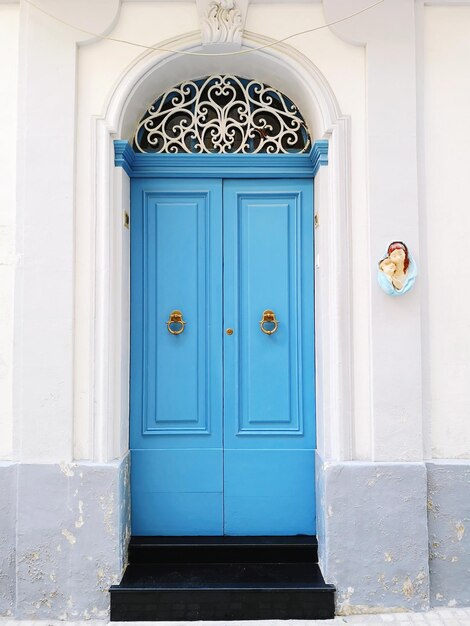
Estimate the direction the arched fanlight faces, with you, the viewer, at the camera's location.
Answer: facing the viewer

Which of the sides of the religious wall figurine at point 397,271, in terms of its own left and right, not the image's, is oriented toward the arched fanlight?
right

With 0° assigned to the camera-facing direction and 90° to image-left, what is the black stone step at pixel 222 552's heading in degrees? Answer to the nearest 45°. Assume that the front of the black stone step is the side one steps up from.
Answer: approximately 0°

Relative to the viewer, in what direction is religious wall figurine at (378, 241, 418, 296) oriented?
toward the camera

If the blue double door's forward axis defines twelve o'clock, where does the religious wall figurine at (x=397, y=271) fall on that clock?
The religious wall figurine is roughly at 10 o'clock from the blue double door.

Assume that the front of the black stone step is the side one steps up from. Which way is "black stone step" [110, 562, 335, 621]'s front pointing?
toward the camera
